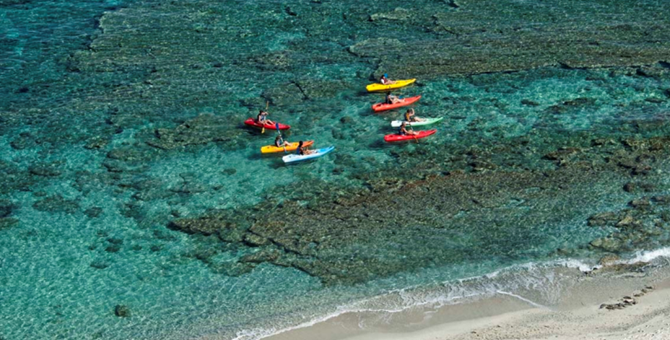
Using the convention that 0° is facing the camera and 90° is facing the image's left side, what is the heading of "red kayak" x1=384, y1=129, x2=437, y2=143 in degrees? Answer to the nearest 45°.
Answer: approximately 270°

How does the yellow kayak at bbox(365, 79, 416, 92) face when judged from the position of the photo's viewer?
facing to the right of the viewer

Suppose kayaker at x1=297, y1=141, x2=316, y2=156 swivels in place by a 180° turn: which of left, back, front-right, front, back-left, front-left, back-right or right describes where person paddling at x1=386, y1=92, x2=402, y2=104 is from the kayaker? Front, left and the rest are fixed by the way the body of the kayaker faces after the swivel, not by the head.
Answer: back-right

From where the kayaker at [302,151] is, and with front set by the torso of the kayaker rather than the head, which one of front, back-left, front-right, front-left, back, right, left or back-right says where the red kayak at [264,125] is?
back-left

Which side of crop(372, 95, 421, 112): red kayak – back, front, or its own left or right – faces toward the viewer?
right

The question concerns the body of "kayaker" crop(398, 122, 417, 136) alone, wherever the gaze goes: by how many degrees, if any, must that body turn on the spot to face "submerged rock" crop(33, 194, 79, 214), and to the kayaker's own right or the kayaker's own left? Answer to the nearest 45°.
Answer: approximately 135° to the kayaker's own right

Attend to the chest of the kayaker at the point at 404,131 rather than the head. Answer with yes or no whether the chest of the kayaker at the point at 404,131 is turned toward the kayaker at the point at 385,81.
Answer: no

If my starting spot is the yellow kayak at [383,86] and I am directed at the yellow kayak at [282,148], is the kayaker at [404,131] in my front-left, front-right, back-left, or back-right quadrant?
front-left

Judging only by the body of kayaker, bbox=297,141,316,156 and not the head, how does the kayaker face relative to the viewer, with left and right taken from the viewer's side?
facing to the right of the viewer

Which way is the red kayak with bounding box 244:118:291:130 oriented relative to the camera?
to the viewer's right

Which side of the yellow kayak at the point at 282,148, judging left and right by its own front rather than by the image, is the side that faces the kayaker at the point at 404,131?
front

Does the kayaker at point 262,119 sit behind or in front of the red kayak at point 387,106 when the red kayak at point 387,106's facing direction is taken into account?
behind

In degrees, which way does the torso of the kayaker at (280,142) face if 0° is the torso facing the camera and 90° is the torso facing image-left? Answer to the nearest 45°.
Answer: approximately 270°

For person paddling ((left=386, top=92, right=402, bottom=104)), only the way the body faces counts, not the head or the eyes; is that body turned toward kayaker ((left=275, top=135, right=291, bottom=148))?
no

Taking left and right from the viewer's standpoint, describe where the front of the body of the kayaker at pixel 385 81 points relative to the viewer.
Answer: facing to the right of the viewer

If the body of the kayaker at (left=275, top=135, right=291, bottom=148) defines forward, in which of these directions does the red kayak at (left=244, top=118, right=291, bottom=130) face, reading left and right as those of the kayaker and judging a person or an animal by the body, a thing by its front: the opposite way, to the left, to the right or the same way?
the same way

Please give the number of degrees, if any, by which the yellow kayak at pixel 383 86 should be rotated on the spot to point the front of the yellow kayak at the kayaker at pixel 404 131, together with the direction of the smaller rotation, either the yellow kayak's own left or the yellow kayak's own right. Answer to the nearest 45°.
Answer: approximately 90° to the yellow kayak's own right

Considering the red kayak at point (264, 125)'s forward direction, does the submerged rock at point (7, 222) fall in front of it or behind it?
behind
